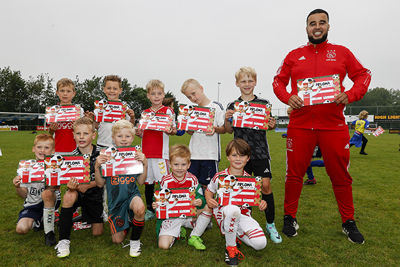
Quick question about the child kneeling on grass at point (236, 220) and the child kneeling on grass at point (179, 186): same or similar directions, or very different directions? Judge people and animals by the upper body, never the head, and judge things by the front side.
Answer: same or similar directions

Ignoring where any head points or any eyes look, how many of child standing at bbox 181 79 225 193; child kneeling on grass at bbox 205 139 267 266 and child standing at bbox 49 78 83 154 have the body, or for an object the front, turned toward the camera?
3

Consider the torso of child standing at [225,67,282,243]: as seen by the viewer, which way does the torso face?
toward the camera

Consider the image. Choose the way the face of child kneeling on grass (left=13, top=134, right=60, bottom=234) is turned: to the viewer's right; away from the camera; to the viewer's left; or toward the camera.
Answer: toward the camera

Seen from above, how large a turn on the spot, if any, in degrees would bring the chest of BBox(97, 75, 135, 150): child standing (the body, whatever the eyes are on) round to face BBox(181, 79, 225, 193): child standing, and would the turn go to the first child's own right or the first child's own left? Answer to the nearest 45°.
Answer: approximately 45° to the first child's own left

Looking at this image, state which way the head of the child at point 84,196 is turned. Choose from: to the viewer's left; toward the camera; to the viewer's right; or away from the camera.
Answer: toward the camera

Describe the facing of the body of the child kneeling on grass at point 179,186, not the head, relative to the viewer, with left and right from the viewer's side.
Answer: facing the viewer

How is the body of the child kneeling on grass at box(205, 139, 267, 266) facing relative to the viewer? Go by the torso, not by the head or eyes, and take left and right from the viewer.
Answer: facing the viewer

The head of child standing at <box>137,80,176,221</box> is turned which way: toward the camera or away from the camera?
toward the camera

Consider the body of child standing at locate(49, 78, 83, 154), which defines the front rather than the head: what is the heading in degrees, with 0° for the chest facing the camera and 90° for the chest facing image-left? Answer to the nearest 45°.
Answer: approximately 0°

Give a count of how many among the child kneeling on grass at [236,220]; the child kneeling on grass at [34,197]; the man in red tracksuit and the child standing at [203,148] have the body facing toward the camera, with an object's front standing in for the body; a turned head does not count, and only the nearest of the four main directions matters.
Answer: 4

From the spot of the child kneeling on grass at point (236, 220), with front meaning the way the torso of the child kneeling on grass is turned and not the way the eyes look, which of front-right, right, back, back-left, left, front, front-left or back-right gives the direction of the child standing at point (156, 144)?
back-right

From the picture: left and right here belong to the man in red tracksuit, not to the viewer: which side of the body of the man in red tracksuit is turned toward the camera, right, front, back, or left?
front

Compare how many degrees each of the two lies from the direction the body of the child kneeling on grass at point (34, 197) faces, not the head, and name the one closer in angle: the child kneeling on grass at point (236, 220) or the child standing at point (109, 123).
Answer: the child kneeling on grass
